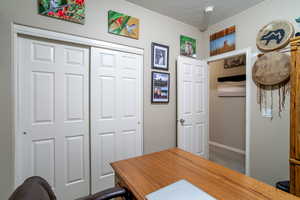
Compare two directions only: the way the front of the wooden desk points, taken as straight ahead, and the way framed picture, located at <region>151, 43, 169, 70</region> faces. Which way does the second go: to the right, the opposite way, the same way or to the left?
to the left

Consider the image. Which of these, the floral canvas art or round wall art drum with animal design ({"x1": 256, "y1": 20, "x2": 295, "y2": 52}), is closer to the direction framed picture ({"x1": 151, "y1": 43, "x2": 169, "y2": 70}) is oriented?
the round wall art drum with animal design

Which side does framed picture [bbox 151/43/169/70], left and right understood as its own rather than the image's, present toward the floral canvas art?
right
